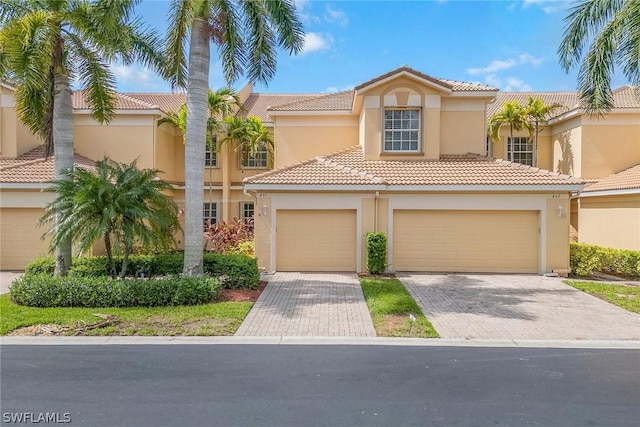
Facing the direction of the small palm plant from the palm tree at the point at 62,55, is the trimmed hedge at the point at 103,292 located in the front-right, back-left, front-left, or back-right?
front-right

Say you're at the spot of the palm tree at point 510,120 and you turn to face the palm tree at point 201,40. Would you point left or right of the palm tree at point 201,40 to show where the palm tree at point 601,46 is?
left

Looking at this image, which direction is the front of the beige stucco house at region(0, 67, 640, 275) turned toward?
toward the camera

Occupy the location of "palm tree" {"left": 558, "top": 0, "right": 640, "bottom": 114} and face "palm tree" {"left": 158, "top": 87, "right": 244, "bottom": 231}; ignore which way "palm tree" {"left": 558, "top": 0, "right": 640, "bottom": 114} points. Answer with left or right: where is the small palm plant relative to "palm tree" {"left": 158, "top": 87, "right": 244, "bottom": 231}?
left

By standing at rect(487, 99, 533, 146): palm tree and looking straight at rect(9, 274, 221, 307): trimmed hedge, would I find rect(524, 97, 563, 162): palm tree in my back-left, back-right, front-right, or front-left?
back-left

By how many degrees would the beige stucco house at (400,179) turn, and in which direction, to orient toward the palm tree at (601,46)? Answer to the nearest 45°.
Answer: approximately 45° to its left

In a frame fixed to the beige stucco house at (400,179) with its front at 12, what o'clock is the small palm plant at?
The small palm plant is roughly at 2 o'clock from the beige stucco house.

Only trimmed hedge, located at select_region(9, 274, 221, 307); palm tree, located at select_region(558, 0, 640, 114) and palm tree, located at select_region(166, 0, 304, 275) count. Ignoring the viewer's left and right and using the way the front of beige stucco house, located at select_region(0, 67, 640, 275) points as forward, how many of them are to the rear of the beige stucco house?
0
